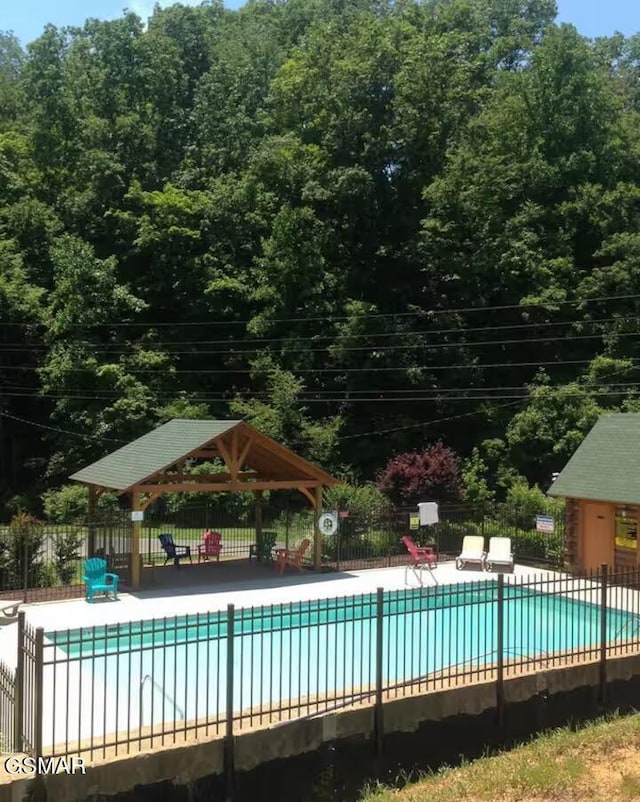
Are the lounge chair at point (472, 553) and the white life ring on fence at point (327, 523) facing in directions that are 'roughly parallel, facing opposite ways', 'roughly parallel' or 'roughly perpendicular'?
roughly parallel

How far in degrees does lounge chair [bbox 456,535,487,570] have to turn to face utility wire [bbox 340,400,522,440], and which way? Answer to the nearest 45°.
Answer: approximately 180°

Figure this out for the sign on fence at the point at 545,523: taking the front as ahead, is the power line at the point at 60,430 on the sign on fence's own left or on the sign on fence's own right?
on the sign on fence's own right

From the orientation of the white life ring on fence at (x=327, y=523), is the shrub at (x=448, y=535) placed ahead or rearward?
rearward

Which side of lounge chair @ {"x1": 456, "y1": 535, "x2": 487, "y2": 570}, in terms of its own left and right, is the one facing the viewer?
front

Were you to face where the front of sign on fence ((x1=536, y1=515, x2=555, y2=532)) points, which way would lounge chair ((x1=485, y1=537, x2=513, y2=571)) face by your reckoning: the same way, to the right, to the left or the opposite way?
the same way

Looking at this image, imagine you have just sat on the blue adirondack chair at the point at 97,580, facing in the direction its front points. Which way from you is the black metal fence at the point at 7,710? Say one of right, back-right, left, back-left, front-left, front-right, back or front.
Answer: front-right

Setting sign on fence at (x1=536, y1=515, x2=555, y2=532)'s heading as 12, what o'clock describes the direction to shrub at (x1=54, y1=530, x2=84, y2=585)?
The shrub is roughly at 2 o'clock from the sign on fence.

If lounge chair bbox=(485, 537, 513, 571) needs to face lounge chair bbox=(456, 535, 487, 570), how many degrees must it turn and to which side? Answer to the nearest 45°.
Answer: approximately 90° to its right

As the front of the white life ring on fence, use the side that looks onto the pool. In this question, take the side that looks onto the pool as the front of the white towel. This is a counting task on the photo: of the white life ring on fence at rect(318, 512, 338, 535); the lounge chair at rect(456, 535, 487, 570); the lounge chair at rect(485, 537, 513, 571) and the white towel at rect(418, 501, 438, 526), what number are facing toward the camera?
4

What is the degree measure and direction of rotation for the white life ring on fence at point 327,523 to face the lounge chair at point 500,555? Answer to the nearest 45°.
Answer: approximately 90° to its left

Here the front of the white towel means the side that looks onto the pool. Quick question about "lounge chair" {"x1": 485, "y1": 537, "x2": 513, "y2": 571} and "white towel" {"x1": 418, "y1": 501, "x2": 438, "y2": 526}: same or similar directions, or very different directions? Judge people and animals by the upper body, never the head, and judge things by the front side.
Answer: same or similar directions

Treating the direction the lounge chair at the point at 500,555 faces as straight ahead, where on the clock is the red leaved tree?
The red leaved tree is roughly at 5 o'clock from the lounge chair.

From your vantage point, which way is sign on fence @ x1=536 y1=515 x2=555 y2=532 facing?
toward the camera
